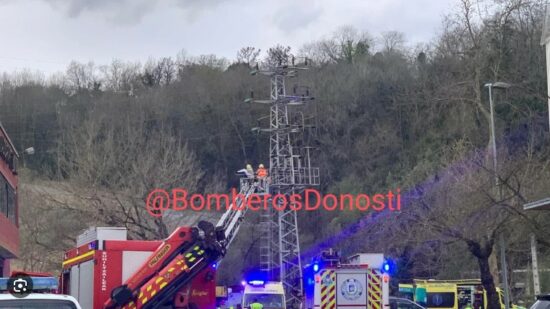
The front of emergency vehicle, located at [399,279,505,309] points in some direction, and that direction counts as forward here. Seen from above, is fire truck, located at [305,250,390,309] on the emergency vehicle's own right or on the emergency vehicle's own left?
on the emergency vehicle's own left

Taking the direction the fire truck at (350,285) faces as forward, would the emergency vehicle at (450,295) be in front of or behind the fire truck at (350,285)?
in front

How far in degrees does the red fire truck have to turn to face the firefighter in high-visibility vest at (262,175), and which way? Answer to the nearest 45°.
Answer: approximately 45° to its right

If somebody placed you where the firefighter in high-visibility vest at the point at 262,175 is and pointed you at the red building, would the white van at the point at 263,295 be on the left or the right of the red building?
left

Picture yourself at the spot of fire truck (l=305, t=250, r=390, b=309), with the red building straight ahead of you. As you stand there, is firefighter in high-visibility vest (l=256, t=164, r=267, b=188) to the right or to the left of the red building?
right

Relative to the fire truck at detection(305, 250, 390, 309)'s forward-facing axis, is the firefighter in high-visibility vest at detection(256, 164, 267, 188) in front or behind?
in front

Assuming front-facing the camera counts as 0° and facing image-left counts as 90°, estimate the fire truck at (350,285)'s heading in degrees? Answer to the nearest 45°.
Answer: approximately 180°

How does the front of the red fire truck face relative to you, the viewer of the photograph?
facing away from the viewer and to the left of the viewer
